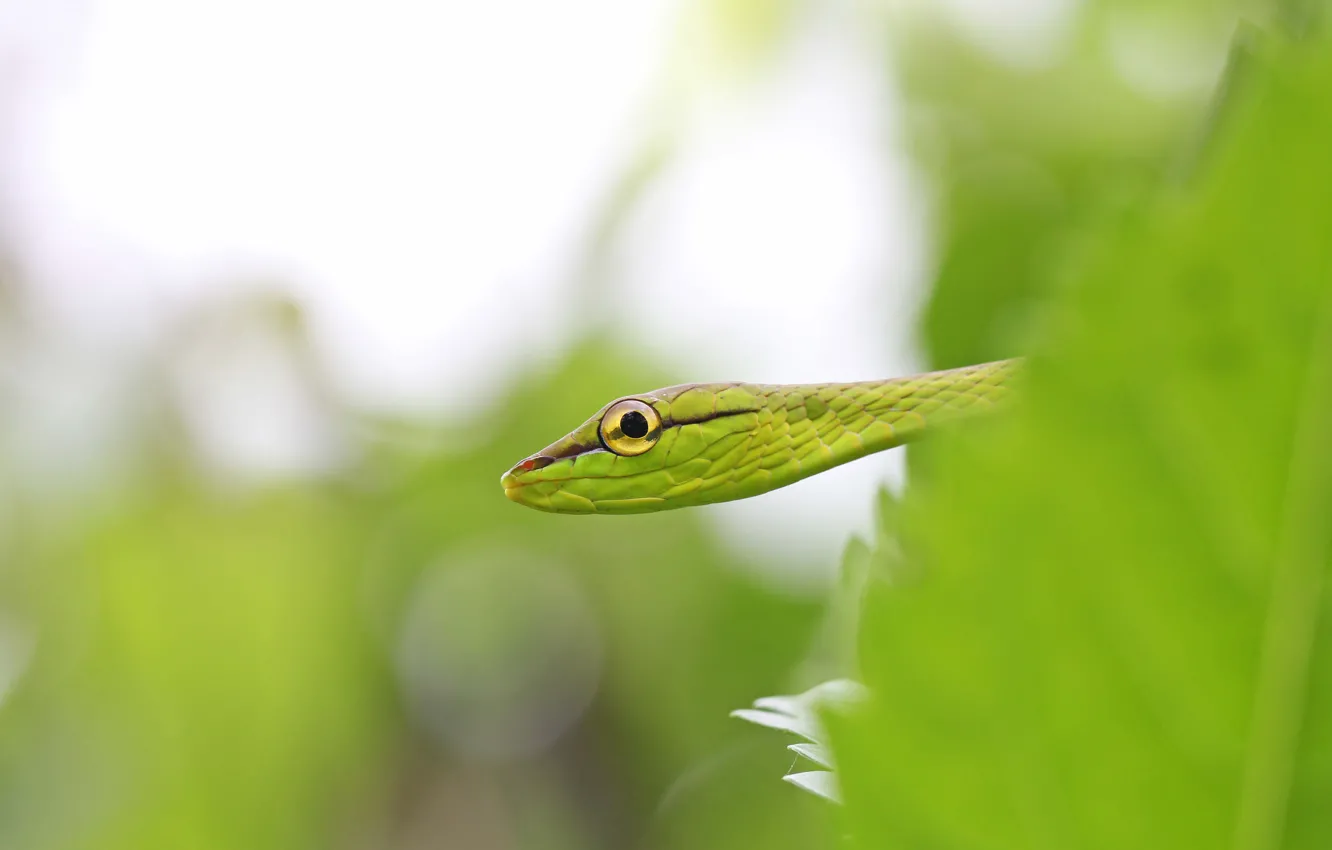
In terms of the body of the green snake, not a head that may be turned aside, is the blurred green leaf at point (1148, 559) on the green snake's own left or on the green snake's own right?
on the green snake's own left

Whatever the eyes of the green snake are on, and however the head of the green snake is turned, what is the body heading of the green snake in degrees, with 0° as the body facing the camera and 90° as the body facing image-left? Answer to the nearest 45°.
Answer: approximately 90°
